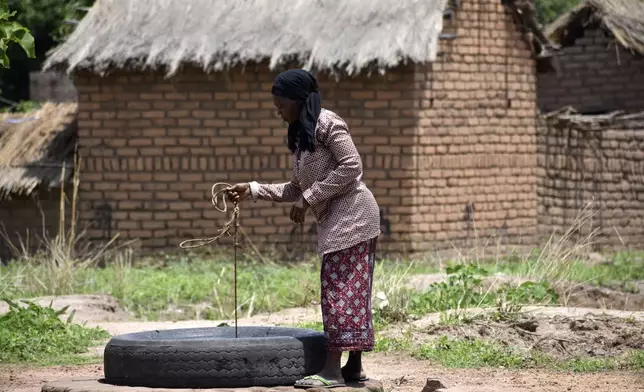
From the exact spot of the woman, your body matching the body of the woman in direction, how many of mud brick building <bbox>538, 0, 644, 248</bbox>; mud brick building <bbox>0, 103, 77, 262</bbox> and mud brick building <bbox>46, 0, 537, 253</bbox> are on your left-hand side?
0

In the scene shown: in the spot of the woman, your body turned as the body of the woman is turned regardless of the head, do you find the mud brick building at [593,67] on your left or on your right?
on your right

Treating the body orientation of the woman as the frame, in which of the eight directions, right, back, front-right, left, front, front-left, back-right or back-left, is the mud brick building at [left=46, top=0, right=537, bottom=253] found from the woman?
right

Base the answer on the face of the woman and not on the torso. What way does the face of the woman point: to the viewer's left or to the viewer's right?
to the viewer's left

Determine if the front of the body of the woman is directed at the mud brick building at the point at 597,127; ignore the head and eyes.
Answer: no

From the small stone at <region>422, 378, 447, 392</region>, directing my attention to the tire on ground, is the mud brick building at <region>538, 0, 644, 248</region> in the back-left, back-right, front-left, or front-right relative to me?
back-right

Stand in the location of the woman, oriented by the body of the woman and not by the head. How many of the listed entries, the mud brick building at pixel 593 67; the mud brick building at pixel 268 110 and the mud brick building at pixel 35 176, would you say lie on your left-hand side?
0

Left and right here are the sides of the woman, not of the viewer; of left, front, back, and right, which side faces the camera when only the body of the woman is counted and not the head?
left

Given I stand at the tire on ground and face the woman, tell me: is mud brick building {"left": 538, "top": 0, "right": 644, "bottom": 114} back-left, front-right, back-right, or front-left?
front-left
